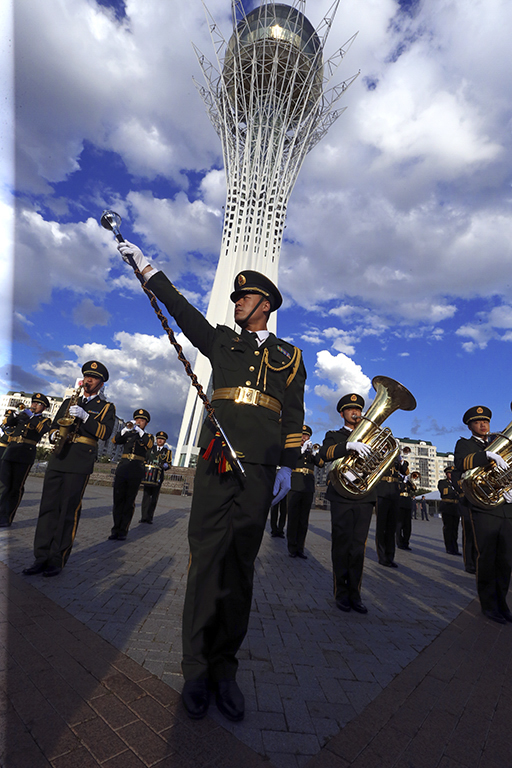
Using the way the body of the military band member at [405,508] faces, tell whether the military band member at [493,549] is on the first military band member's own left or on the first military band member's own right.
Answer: on the first military band member's own left

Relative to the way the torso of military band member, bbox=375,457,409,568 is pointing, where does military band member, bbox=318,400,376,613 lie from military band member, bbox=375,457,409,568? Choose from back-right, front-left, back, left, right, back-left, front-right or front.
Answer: front-right

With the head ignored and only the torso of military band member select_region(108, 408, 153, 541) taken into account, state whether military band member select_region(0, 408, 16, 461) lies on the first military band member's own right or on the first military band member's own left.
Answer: on the first military band member's own right

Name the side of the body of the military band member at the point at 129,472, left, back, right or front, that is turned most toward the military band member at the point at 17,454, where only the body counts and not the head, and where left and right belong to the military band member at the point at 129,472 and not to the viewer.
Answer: right

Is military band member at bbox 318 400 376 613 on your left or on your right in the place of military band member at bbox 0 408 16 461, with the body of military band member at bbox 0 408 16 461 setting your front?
on your left

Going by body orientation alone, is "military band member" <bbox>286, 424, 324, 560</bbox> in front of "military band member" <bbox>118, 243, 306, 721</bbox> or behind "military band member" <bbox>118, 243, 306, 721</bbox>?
behind

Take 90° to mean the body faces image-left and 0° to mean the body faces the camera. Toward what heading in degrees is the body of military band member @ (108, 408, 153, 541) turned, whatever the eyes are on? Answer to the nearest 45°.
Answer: approximately 0°

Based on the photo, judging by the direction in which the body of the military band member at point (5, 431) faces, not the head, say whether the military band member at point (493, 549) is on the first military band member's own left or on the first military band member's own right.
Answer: on the first military band member's own left

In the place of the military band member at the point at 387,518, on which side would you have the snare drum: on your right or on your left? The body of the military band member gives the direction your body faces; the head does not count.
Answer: on your right

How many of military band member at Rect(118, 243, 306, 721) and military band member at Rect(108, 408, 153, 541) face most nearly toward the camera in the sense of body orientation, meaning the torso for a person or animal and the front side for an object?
2
